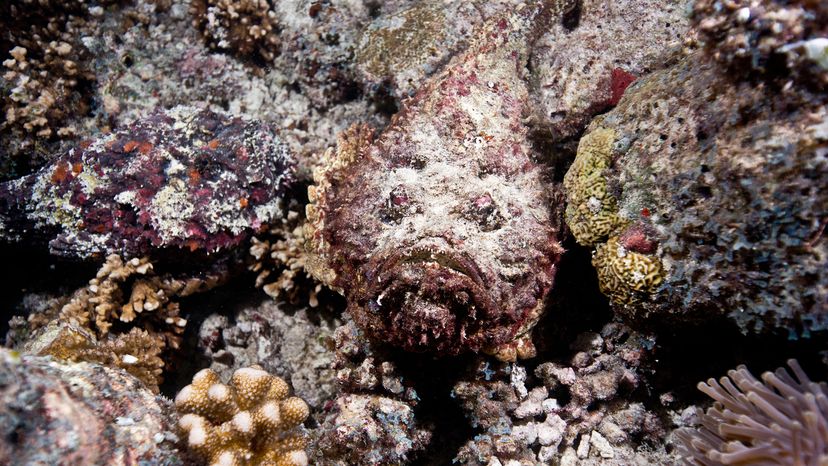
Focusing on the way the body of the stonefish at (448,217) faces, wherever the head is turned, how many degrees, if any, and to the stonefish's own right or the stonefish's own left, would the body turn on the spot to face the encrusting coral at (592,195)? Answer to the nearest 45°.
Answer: approximately 90° to the stonefish's own left

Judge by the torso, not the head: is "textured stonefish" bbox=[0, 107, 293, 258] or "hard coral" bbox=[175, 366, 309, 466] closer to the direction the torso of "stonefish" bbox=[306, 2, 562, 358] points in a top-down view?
the hard coral

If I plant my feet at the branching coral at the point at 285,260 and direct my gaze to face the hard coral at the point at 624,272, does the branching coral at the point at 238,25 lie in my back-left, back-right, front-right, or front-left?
back-left

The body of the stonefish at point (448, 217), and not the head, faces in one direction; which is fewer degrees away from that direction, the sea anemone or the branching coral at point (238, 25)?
the sea anemone

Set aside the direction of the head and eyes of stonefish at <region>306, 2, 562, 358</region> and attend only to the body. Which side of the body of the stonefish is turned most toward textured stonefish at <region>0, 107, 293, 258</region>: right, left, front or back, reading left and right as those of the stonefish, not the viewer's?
right

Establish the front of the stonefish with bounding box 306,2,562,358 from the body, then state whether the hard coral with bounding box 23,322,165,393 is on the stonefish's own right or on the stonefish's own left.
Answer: on the stonefish's own right

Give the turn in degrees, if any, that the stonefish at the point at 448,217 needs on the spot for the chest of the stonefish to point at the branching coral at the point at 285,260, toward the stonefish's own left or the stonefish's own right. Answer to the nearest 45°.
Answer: approximately 135° to the stonefish's own right

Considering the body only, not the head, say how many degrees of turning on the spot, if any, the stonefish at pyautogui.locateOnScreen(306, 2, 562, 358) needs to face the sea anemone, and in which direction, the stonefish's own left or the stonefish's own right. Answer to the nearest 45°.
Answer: approximately 45° to the stonefish's own left

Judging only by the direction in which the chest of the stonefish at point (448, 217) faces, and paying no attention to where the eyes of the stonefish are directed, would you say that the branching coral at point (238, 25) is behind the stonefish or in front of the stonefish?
behind

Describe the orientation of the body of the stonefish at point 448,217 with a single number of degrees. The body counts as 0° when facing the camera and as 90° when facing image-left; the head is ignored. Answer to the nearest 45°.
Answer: approximately 0°
